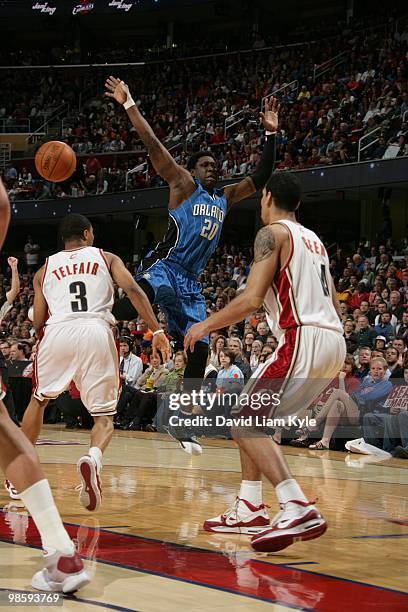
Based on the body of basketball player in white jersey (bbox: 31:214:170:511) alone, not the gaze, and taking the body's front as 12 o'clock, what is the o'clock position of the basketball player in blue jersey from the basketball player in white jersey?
The basketball player in blue jersey is roughly at 1 o'clock from the basketball player in white jersey.

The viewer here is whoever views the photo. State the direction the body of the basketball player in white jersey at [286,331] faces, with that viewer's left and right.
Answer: facing away from the viewer and to the left of the viewer

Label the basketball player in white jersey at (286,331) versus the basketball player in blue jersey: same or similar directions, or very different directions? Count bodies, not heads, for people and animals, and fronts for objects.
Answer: very different directions

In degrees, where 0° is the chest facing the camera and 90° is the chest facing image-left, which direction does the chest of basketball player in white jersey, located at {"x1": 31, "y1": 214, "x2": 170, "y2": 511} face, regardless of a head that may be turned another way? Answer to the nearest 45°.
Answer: approximately 180°

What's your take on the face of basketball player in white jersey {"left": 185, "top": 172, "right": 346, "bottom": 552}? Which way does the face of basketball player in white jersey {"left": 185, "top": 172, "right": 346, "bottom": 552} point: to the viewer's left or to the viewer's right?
to the viewer's left

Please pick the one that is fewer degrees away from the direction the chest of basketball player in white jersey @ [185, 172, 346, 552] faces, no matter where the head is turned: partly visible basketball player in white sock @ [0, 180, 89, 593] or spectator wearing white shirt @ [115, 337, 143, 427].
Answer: the spectator wearing white shirt

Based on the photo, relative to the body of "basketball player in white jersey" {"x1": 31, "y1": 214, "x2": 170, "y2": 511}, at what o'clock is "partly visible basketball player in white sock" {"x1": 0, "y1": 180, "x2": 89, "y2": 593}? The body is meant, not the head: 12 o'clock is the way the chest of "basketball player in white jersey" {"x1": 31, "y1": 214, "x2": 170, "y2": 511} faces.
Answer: "partly visible basketball player in white sock" {"x1": 0, "y1": 180, "x2": 89, "y2": 593} is roughly at 6 o'clock from "basketball player in white jersey" {"x1": 31, "y1": 214, "x2": 170, "y2": 511}.

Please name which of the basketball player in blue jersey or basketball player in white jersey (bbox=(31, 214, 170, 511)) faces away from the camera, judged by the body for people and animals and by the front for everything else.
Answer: the basketball player in white jersey

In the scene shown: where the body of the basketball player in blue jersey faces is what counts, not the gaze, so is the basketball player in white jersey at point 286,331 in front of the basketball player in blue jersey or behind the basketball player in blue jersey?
in front

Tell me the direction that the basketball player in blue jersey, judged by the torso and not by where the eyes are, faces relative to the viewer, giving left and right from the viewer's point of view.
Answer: facing the viewer and to the right of the viewer

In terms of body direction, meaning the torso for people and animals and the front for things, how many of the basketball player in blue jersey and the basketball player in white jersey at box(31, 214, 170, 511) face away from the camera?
1

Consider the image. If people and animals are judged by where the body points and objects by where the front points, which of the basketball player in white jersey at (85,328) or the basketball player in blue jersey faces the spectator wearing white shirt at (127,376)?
the basketball player in white jersey
